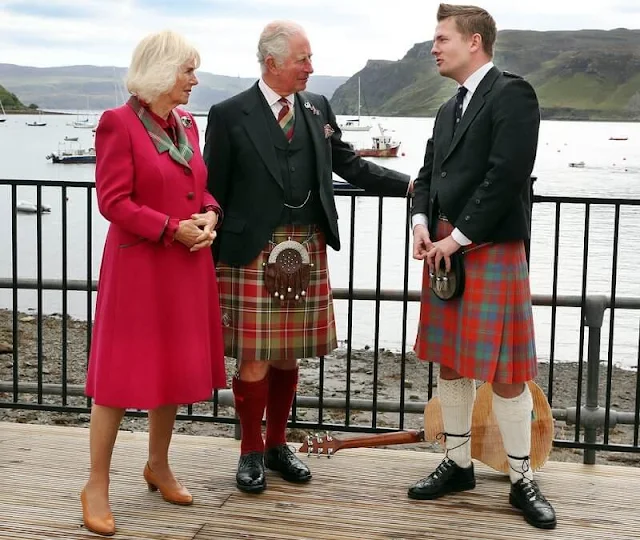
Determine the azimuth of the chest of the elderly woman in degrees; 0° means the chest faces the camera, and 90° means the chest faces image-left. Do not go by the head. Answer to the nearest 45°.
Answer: approximately 315°

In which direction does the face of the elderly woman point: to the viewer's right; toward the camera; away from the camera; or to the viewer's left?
to the viewer's right

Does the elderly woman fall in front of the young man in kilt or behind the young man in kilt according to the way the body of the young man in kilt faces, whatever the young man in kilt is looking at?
in front

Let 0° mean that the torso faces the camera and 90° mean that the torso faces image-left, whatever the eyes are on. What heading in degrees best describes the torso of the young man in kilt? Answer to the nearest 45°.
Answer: approximately 45°

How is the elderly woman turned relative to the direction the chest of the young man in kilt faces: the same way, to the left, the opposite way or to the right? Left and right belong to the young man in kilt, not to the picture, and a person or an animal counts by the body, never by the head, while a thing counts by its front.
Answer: to the left

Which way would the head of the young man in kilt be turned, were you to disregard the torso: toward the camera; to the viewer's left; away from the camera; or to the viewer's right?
to the viewer's left

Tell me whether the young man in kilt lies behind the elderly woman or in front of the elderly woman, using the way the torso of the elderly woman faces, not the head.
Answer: in front

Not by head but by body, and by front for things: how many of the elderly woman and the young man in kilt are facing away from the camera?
0
